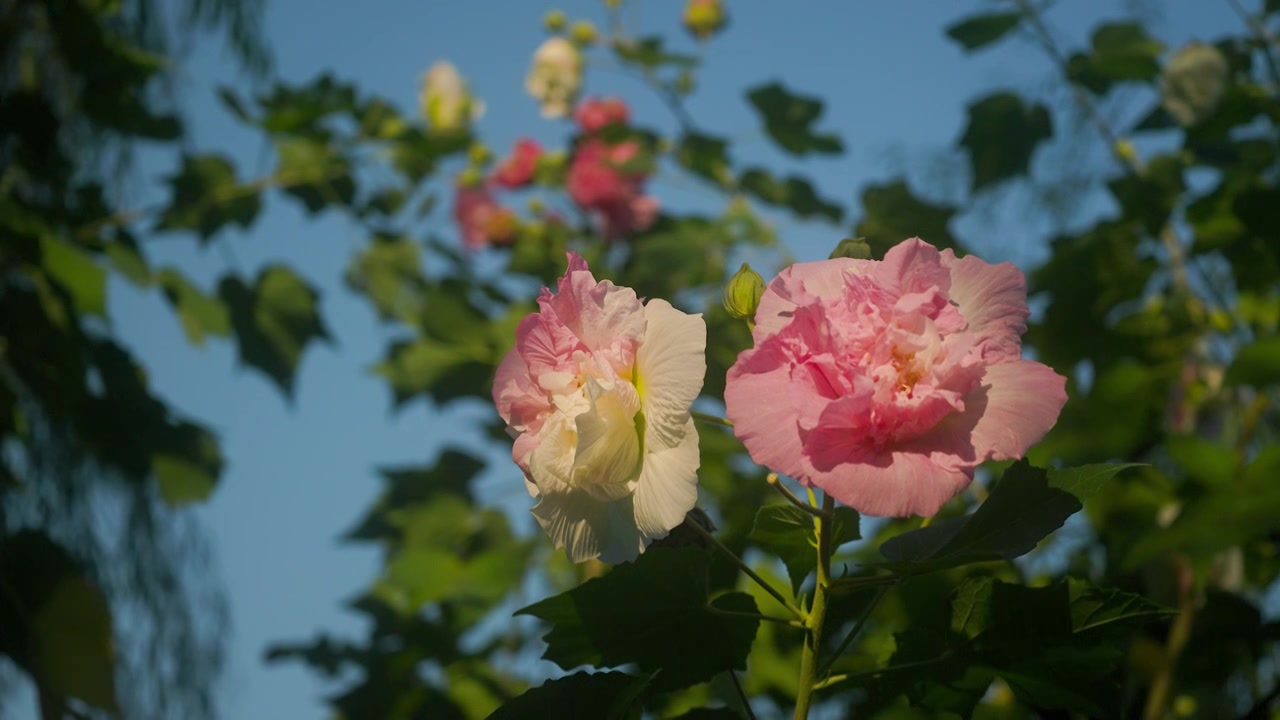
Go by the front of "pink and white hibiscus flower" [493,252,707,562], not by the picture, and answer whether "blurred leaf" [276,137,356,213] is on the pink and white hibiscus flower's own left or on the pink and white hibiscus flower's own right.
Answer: on the pink and white hibiscus flower's own right

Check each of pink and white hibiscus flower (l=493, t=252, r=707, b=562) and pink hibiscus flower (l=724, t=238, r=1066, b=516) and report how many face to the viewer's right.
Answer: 0

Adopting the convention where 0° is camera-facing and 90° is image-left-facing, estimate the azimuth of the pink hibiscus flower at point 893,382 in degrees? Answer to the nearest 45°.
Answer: approximately 0°

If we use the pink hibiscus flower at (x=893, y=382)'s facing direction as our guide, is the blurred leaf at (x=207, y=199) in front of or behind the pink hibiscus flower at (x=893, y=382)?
behind

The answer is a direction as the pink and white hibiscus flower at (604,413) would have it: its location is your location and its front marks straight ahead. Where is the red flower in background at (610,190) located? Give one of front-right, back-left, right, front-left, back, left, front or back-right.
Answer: back-right

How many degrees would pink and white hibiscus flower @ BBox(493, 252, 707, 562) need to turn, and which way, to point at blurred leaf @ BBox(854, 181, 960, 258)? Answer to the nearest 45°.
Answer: approximately 180°

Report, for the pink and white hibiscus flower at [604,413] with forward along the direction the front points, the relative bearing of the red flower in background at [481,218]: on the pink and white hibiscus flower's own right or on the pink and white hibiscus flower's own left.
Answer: on the pink and white hibiscus flower's own right

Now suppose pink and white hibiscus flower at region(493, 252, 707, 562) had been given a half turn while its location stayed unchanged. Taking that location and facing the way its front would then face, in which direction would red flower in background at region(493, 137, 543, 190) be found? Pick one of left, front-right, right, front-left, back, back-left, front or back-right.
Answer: front-left

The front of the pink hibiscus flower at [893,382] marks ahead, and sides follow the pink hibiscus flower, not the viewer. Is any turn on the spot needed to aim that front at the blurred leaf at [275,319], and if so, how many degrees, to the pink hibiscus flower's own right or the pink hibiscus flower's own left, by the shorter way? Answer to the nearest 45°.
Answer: approximately 135° to the pink hibiscus flower's own right

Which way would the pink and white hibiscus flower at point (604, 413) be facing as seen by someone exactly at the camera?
facing the viewer and to the left of the viewer

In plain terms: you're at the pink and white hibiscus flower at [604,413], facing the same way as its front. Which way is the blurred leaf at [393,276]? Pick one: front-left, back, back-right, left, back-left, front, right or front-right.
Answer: back-right
